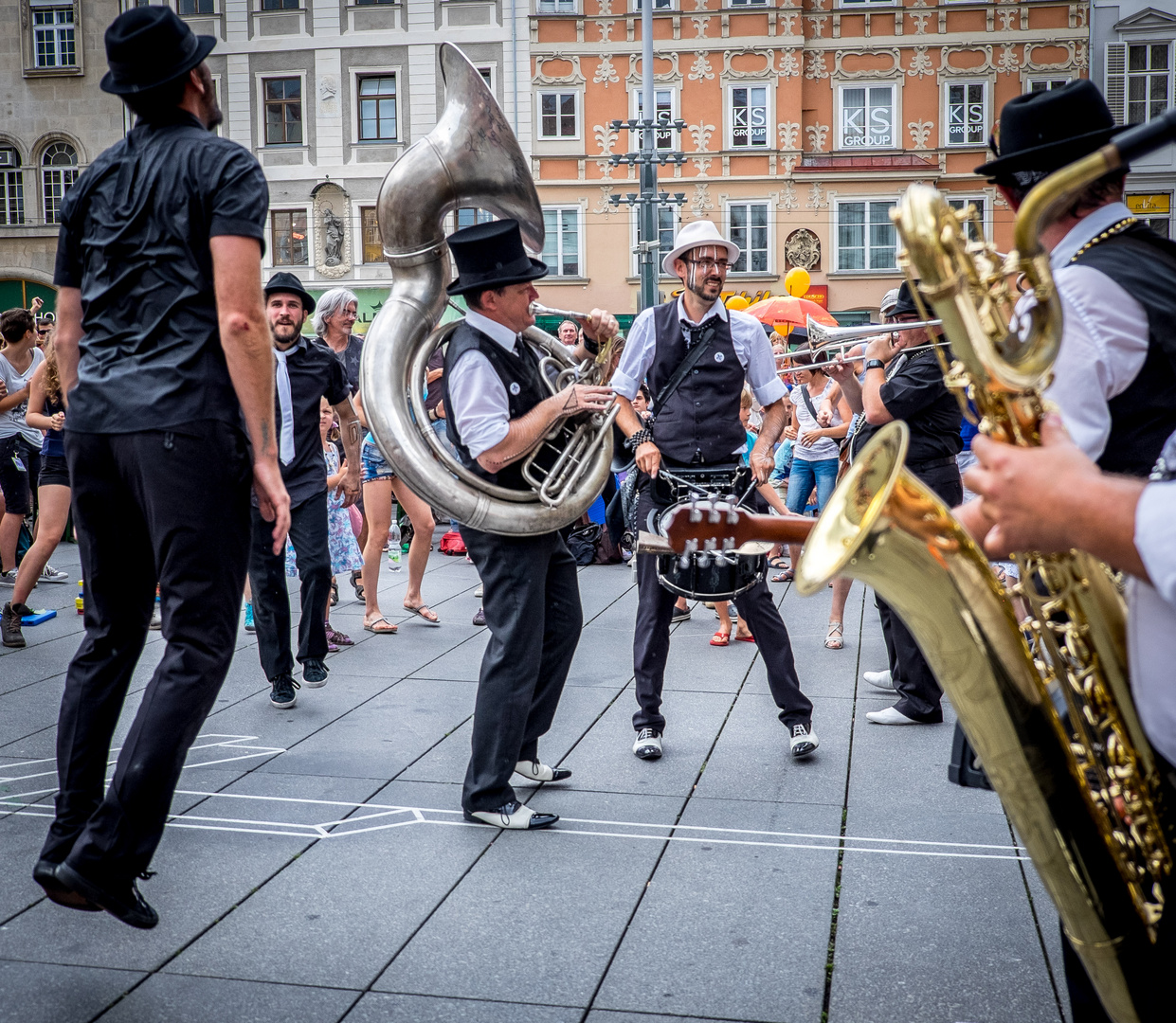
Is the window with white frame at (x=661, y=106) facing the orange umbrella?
yes

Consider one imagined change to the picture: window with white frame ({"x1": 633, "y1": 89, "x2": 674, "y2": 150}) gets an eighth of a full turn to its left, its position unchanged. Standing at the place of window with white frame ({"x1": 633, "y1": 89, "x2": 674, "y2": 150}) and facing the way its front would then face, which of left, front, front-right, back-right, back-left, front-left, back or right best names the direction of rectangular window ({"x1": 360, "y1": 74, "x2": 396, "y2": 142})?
back-right

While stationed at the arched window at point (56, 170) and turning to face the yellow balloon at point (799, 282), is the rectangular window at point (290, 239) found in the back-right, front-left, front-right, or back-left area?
front-left

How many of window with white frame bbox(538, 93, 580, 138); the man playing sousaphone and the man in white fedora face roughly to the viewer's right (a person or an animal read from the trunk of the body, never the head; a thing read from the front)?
1

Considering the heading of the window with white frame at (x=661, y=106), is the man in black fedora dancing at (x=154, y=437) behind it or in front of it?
in front

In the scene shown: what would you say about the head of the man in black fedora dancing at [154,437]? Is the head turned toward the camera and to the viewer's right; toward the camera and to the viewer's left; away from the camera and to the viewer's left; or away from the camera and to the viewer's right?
away from the camera and to the viewer's right

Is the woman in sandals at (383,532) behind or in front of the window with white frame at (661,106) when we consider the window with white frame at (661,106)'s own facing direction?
in front

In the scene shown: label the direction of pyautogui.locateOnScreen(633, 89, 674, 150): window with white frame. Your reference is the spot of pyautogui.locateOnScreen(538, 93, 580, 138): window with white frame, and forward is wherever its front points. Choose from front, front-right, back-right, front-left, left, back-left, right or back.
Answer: left

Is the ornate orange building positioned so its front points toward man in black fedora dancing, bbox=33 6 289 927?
yes

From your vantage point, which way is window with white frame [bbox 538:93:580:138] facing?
toward the camera

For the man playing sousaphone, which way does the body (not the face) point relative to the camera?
to the viewer's right

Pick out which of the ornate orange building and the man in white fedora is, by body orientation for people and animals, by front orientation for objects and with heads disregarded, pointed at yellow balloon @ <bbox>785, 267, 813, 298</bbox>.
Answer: the ornate orange building

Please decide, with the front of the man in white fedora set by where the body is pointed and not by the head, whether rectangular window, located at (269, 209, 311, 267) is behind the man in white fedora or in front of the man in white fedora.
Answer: behind

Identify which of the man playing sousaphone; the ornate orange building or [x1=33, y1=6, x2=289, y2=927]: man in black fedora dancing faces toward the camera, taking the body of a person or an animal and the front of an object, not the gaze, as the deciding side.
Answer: the ornate orange building

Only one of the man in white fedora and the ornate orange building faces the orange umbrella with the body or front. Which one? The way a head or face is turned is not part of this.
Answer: the ornate orange building

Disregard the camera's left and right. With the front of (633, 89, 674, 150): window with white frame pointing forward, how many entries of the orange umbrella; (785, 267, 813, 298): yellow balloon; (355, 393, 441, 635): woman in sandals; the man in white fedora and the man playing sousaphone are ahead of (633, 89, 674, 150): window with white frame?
5

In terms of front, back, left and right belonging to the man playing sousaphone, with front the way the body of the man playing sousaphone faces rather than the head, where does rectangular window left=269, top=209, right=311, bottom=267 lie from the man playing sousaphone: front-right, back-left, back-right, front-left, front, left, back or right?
left

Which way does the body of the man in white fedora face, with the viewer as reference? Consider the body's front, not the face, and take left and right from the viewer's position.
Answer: facing the viewer
